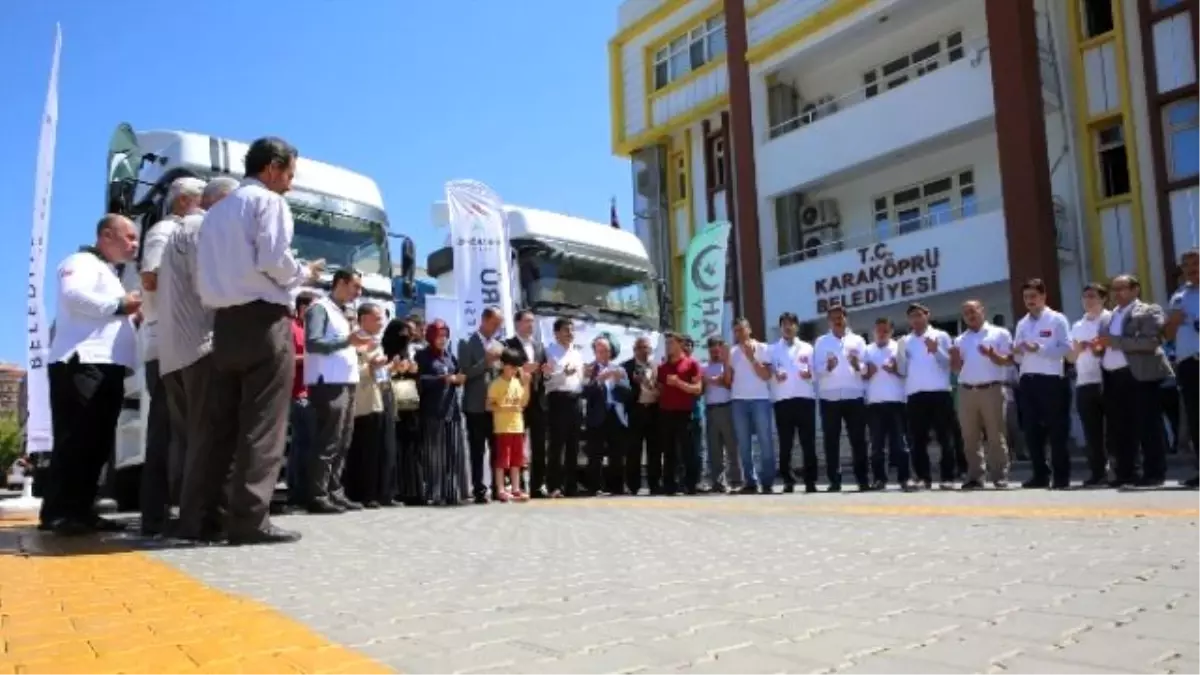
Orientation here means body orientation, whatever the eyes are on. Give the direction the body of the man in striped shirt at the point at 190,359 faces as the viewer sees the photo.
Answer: to the viewer's right

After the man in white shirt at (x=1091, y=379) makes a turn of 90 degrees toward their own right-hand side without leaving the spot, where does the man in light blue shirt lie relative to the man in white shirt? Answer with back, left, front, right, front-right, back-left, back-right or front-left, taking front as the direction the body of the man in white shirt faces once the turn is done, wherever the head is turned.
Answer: back

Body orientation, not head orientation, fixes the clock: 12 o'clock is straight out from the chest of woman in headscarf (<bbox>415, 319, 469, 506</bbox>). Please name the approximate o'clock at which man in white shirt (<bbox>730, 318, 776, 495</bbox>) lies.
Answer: The man in white shirt is roughly at 10 o'clock from the woman in headscarf.

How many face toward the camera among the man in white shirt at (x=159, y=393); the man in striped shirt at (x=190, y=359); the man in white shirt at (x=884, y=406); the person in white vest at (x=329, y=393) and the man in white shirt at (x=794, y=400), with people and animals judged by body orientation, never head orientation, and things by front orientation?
2

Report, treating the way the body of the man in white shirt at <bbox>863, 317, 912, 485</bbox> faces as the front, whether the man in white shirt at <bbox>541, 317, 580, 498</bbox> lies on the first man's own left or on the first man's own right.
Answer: on the first man's own right

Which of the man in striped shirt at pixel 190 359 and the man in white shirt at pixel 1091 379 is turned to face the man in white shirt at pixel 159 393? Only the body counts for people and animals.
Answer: the man in white shirt at pixel 1091 379

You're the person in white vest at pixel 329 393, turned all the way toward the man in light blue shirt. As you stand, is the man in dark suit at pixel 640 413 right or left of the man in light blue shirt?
left

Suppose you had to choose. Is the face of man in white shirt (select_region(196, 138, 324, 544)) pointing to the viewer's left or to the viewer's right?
to the viewer's right

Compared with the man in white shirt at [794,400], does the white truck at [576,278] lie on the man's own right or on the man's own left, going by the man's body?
on the man's own right

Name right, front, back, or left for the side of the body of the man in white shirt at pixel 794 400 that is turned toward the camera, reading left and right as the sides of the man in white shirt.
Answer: front

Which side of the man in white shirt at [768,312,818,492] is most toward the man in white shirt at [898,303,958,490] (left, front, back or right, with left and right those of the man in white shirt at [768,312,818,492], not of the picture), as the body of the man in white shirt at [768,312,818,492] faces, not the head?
left

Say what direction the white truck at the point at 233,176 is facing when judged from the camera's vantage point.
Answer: facing the viewer and to the right of the viewer

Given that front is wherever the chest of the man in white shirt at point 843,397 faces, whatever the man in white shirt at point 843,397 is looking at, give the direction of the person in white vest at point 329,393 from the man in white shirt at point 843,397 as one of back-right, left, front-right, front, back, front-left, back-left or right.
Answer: front-right

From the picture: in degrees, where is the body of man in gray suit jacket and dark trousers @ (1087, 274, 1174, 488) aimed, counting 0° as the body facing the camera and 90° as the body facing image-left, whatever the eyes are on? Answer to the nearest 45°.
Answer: approximately 45°
